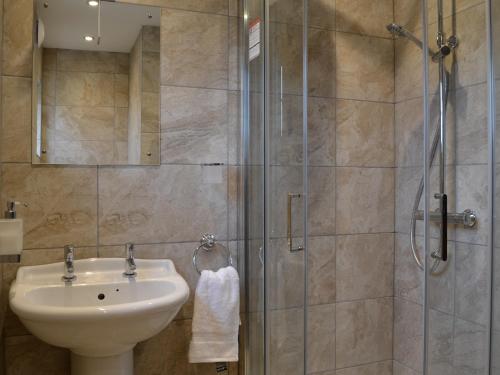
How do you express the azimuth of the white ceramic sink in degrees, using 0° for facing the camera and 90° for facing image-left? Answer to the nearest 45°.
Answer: approximately 0°

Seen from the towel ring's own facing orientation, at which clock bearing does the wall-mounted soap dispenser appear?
The wall-mounted soap dispenser is roughly at 2 o'clock from the towel ring.

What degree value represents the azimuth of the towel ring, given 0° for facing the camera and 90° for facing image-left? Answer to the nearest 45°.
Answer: approximately 0°
